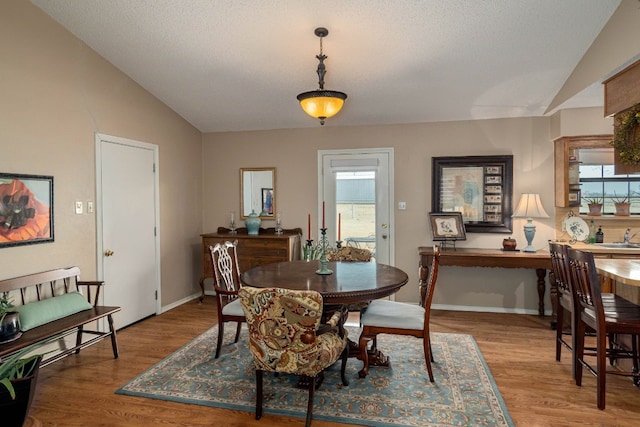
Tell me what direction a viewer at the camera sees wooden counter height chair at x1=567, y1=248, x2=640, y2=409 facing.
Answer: facing away from the viewer and to the right of the viewer

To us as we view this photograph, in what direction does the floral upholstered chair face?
facing away from the viewer and to the right of the viewer

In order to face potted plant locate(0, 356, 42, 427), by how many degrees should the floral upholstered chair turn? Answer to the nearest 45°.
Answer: approximately 180°

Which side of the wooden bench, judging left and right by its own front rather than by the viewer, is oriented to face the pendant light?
front

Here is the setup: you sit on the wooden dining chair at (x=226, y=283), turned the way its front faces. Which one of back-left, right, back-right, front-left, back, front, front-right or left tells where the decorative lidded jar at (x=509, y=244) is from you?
front-left

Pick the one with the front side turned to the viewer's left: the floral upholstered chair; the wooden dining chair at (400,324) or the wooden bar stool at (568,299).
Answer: the wooden dining chair at (400,324)

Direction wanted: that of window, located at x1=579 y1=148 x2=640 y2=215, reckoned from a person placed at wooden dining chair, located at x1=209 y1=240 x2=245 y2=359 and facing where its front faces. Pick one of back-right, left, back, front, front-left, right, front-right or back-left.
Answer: front-left

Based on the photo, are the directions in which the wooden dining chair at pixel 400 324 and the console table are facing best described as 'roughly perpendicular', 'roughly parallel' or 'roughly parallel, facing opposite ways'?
roughly perpendicular

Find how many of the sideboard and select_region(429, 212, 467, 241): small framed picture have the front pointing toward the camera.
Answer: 2

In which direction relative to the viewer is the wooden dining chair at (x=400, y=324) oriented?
to the viewer's left

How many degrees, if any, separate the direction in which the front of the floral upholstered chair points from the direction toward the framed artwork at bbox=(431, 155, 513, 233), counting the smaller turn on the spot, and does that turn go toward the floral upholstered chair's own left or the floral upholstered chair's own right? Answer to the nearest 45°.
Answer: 0° — it already faces it

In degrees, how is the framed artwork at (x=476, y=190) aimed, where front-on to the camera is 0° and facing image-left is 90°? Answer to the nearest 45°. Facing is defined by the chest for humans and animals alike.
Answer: approximately 0°

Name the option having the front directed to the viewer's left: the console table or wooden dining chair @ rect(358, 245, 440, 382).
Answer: the wooden dining chair

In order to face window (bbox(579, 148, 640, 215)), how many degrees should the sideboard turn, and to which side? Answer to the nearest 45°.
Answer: approximately 90° to its left

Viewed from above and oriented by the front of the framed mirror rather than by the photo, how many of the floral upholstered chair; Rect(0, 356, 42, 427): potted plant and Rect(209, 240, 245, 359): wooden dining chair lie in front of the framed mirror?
3
